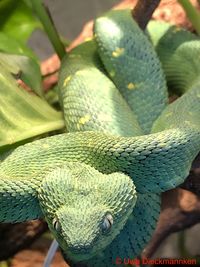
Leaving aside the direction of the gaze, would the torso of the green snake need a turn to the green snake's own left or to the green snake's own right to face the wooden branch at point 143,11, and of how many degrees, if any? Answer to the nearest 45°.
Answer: approximately 135° to the green snake's own left

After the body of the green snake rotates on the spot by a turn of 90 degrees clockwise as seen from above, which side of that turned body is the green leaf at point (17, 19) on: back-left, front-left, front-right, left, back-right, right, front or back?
right

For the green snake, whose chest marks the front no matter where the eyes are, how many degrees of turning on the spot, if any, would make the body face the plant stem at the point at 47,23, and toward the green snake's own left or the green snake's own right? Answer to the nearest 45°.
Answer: approximately 180°

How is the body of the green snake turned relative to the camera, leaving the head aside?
toward the camera
